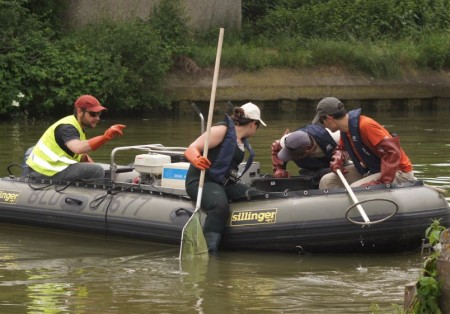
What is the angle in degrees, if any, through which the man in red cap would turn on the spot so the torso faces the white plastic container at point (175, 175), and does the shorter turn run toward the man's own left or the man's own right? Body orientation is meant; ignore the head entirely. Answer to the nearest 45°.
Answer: approximately 45° to the man's own right

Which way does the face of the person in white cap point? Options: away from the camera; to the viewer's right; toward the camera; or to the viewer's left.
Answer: to the viewer's right

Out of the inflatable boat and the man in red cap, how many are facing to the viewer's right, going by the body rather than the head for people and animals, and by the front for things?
2

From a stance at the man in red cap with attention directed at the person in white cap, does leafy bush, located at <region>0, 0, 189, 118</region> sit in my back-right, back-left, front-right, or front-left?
back-left

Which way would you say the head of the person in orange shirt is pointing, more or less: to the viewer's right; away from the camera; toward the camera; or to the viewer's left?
to the viewer's left

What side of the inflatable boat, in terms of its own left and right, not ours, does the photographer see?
right

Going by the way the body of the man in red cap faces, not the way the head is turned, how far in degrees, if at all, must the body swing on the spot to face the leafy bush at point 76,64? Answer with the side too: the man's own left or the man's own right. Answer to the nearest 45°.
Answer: approximately 90° to the man's own left

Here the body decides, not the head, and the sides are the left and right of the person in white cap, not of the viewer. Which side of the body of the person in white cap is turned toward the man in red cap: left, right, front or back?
back

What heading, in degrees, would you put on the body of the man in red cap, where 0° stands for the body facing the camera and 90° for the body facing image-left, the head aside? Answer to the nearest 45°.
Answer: approximately 270°
